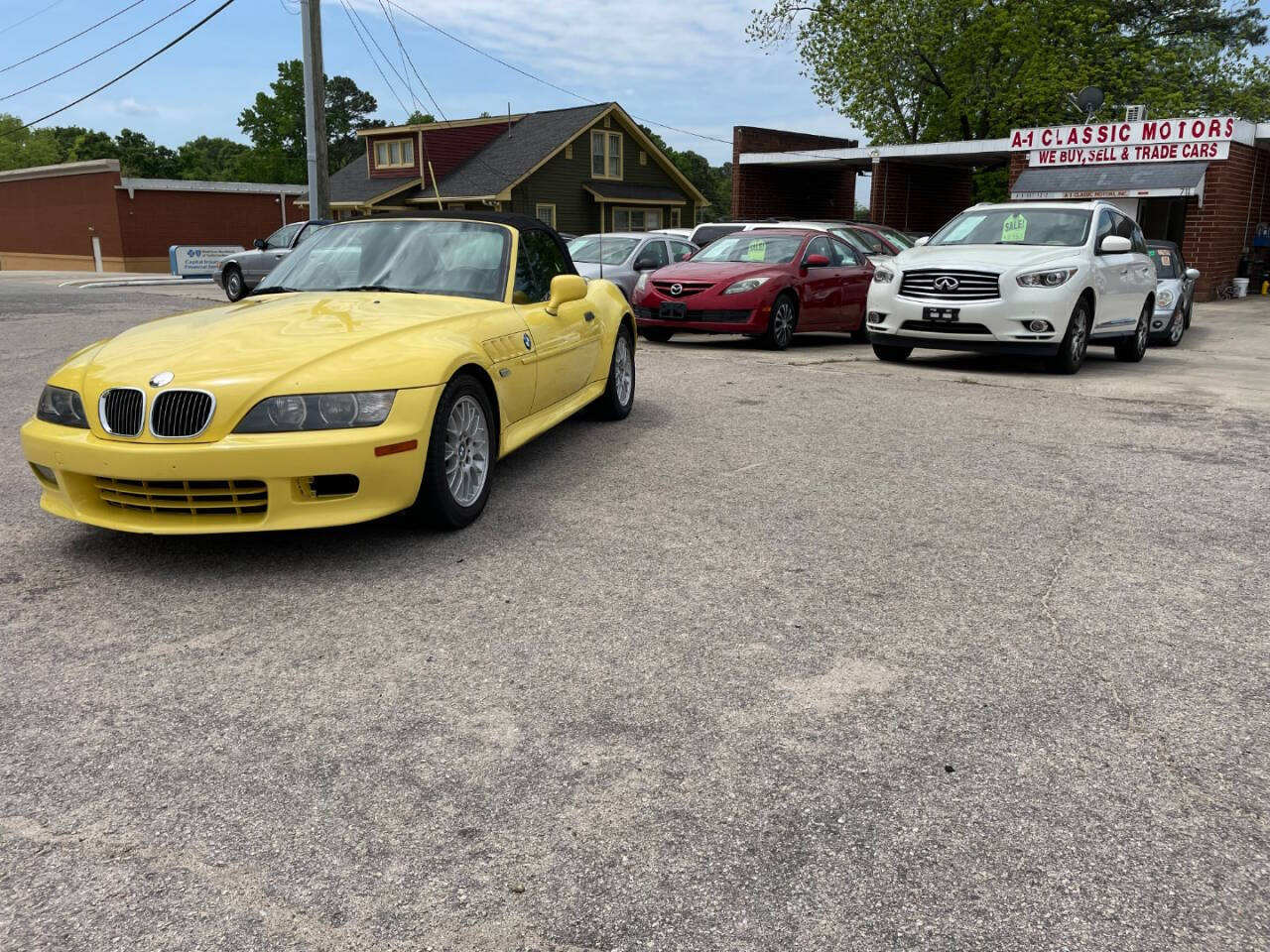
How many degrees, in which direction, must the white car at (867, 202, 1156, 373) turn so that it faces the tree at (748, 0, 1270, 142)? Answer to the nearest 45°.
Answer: approximately 135° to its right

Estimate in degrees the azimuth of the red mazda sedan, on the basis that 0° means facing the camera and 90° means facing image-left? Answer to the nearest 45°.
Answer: approximately 45°

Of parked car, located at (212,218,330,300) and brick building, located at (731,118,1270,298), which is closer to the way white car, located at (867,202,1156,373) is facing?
the parked car

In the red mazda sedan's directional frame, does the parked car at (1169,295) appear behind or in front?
behind

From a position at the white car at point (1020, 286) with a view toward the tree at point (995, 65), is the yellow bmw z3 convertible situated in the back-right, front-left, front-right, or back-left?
back-left

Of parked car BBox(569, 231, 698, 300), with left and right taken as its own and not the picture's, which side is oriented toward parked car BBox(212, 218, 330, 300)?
right

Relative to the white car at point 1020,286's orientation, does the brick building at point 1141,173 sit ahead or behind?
behind

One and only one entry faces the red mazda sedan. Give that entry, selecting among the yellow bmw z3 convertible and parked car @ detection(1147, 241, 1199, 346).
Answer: the parked car

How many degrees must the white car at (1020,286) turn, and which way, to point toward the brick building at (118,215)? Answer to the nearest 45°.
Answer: approximately 90° to its right

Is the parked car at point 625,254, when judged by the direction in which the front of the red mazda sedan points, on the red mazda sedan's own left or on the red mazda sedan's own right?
on the red mazda sedan's own right
